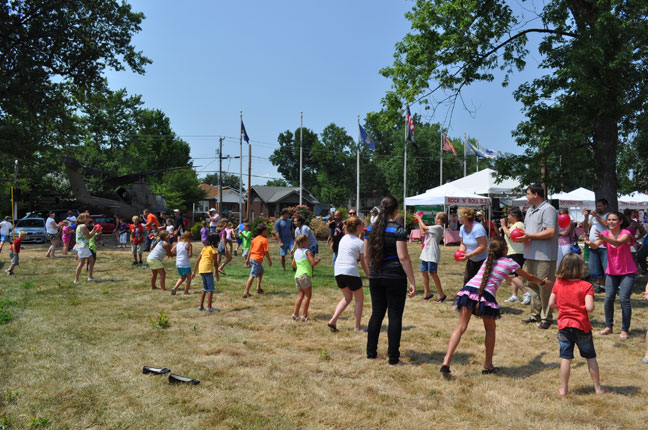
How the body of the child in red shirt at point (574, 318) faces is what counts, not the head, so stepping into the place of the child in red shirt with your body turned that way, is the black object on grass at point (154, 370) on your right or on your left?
on your left

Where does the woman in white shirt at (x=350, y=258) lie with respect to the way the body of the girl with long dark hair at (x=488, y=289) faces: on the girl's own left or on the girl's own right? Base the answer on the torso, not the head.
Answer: on the girl's own left

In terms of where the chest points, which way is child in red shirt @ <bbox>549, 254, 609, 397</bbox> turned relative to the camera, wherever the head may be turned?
away from the camera

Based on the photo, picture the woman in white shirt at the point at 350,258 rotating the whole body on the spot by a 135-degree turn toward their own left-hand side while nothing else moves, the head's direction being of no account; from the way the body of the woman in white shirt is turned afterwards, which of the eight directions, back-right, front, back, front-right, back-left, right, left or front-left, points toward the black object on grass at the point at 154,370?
front-left

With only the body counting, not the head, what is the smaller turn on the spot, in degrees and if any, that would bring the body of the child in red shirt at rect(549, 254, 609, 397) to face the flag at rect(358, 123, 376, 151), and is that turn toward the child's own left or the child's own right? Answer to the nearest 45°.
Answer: approximately 45° to the child's own left

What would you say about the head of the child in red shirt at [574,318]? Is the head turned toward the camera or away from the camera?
away from the camera

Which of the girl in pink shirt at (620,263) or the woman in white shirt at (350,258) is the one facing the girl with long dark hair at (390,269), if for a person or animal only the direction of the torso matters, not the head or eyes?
the girl in pink shirt

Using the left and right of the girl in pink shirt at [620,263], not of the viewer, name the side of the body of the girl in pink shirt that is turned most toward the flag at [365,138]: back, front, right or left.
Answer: right

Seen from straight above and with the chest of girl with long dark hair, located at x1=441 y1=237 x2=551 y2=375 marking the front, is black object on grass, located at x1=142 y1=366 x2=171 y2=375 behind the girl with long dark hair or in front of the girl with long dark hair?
behind

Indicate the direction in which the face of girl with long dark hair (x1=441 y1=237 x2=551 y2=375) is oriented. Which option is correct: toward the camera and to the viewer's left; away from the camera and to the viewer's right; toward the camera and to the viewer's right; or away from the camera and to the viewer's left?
away from the camera and to the viewer's right

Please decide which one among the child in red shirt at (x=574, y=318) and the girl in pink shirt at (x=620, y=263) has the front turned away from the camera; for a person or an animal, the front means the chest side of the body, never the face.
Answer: the child in red shirt

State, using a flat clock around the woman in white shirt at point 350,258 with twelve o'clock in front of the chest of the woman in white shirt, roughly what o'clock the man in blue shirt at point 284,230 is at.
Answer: The man in blue shirt is roughly at 10 o'clock from the woman in white shirt.

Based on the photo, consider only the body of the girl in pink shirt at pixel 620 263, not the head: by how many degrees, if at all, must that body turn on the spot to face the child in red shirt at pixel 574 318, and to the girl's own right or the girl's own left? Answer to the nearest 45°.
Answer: approximately 45° to the girl's own left

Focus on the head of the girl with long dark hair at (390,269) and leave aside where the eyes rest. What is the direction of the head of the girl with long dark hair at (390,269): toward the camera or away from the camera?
away from the camera

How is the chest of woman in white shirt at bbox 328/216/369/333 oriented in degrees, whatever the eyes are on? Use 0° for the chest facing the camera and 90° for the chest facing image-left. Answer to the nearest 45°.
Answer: approximately 225°

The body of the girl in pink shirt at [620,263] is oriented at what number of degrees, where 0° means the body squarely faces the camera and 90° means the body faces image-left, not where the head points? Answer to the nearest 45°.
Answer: approximately 45°
